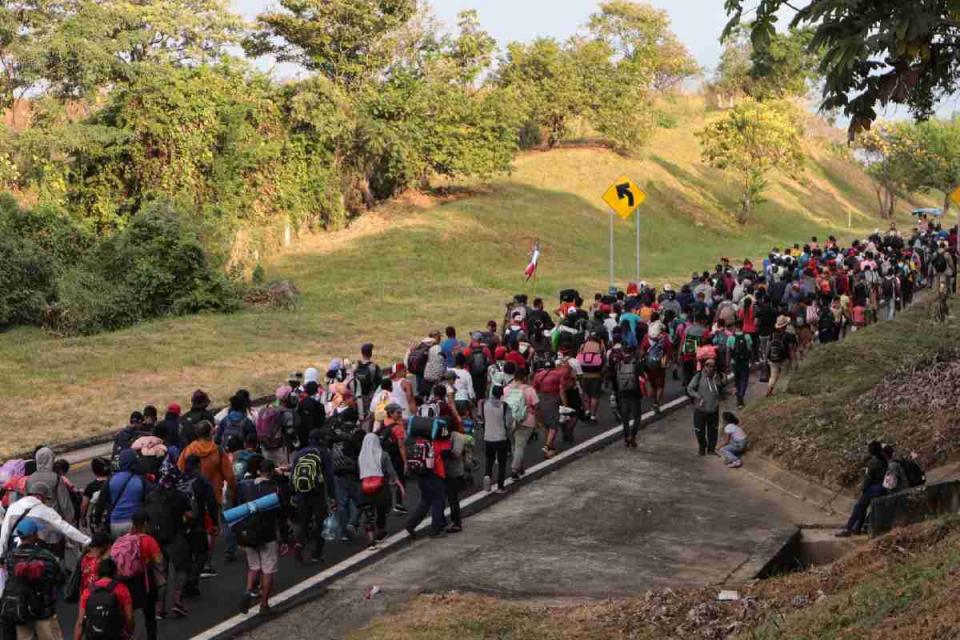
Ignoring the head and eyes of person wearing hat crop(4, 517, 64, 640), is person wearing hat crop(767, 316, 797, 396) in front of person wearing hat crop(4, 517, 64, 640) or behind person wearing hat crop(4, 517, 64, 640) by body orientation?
in front

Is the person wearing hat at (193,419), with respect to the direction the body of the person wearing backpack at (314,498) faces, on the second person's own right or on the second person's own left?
on the second person's own left

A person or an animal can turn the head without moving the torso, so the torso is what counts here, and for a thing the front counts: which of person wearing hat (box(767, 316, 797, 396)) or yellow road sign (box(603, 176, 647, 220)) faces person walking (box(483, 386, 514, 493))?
the yellow road sign

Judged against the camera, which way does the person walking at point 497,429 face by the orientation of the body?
away from the camera

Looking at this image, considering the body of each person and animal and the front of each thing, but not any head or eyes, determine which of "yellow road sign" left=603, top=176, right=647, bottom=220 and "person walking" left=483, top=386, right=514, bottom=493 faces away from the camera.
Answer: the person walking

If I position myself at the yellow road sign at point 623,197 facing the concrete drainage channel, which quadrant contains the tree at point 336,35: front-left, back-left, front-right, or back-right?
back-right

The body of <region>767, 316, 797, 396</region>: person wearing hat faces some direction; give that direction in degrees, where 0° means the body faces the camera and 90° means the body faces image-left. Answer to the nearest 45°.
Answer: approximately 225°

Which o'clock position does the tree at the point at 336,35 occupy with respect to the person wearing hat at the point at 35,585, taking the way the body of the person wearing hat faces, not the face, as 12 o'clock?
The tree is roughly at 11 o'clock from the person wearing hat.

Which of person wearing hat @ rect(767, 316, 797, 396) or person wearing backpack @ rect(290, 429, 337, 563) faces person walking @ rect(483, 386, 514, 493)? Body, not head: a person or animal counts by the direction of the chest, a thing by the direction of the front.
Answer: person wearing backpack @ rect(290, 429, 337, 563)

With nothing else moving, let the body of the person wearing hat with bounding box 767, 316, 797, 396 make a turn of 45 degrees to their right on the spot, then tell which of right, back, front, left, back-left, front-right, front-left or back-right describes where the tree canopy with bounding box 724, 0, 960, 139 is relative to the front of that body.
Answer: right

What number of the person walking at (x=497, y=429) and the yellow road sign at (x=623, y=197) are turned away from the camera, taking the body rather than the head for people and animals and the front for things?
1
